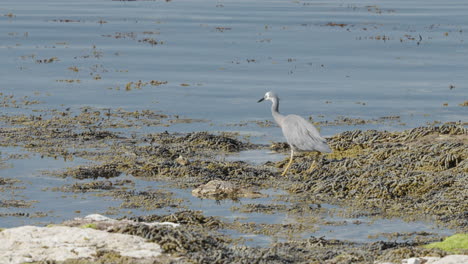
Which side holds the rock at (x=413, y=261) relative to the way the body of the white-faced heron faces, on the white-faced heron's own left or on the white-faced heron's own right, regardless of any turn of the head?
on the white-faced heron's own left

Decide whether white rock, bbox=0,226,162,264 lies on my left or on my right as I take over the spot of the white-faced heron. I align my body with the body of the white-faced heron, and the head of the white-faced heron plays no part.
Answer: on my left

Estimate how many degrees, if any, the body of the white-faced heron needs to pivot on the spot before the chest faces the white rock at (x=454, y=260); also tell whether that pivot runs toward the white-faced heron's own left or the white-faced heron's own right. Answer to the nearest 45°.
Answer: approximately 90° to the white-faced heron's own left

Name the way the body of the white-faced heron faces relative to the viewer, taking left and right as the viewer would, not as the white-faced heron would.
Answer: facing to the left of the viewer

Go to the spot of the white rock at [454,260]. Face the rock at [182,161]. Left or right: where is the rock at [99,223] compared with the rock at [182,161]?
left

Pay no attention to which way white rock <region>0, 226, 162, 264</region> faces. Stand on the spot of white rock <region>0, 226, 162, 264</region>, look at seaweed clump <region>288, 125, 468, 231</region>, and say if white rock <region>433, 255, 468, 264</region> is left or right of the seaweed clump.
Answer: right
